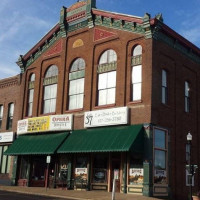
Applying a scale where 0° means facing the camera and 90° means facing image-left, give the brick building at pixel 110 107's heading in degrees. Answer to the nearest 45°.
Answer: approximately 45°
